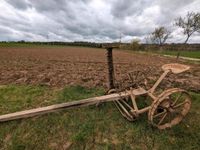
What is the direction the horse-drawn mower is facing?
to the viewer's left
